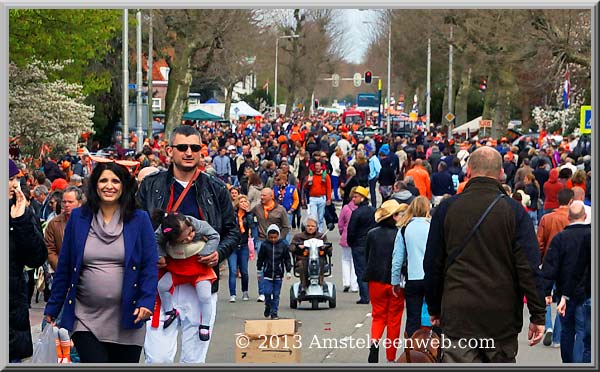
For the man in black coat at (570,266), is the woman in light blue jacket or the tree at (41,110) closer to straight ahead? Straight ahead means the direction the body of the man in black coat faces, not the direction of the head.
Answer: the tree

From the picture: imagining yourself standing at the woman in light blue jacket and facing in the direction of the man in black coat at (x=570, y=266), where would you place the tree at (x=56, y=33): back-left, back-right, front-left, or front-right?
back-left

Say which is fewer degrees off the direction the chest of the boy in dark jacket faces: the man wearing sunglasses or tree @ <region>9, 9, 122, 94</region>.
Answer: the man wearing sunglasses

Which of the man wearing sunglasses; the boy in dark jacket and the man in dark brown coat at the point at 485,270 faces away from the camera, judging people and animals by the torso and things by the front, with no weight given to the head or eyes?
the man in dark brown coat

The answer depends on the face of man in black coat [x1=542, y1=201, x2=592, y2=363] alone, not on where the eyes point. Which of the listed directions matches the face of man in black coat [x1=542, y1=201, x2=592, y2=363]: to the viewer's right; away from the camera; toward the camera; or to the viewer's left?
away from the camera

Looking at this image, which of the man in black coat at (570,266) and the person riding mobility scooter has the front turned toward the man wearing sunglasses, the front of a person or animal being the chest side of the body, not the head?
the person riding mobility scooter

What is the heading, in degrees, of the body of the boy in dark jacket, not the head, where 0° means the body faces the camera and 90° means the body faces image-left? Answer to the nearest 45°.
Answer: approximately 0°

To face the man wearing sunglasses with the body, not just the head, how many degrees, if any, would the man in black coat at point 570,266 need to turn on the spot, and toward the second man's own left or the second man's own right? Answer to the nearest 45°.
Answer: approximately 135° to the second man's own left

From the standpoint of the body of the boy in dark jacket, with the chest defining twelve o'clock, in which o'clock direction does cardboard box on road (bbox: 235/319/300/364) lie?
The cardboard box on road is roughly at 12 o'clock from the boy in dark jacket.

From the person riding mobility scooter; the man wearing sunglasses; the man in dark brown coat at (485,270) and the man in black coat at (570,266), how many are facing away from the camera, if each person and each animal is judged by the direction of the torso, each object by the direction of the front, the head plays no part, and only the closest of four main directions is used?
2

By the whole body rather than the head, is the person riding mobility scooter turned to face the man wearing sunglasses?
yes

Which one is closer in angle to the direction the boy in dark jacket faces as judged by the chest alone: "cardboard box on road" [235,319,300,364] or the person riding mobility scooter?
the cardboard box on road

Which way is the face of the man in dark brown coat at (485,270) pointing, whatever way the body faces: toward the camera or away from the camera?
away from the camera

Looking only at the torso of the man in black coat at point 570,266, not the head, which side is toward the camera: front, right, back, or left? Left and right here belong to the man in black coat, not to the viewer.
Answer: back

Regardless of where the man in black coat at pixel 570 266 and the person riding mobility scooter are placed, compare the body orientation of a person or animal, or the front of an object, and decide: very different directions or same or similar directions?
very different directions

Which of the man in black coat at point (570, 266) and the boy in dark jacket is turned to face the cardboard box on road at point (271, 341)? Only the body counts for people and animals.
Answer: the boy in dark jacket
